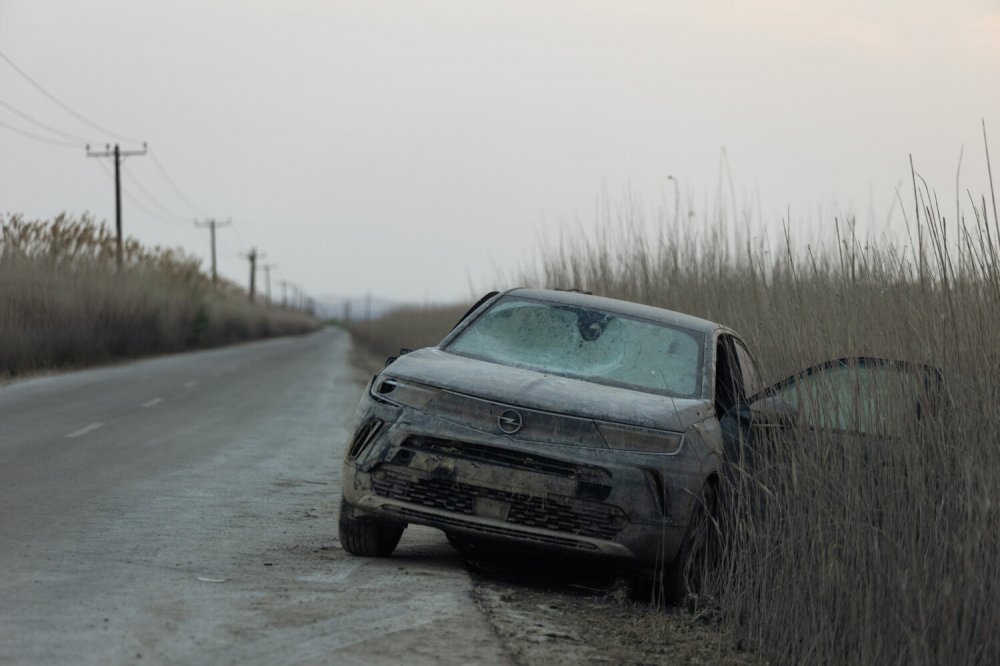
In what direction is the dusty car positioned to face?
toward the camera
